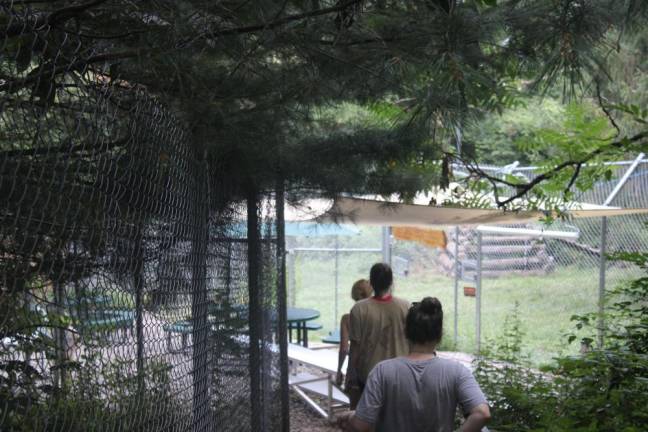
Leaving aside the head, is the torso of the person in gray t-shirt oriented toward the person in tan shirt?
yes

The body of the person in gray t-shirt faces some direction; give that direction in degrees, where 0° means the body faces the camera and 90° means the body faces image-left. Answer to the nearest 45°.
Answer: approximately 180°

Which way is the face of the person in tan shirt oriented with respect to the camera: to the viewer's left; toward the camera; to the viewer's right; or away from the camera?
away from the camera

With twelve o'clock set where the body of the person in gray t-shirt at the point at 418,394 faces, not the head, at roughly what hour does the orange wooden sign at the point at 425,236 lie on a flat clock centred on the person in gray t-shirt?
The orange wooden sign is roughly at 12 o'clock from the person in gray t-shirt.

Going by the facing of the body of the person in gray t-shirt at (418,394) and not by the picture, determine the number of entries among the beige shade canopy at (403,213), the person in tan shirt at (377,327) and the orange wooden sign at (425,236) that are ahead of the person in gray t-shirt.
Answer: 3

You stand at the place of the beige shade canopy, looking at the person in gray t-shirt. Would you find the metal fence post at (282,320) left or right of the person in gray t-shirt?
right

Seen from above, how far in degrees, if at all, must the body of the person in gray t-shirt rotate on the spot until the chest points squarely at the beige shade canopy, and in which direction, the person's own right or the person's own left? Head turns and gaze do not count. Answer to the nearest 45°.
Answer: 0° — they already face it

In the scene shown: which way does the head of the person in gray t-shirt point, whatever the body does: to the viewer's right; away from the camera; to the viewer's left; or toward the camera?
away from the camera
